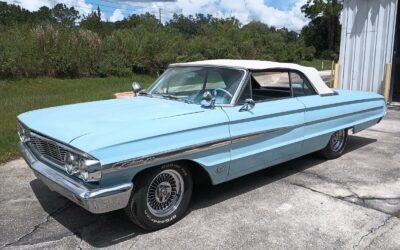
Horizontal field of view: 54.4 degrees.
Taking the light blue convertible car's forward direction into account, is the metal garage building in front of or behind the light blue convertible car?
behind

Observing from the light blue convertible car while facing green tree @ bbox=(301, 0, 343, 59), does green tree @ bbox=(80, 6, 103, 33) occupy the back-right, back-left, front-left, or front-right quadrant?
front-left

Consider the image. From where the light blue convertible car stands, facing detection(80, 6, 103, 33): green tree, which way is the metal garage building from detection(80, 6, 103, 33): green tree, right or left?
right

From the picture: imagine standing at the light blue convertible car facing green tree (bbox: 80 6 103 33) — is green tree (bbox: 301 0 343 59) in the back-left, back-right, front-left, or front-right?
front-right

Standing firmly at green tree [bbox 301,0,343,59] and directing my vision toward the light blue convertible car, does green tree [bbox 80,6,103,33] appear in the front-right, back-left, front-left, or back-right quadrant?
front-right

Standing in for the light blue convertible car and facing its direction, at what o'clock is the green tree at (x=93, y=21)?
The green tree is roughly at 4 o'clock from the light blue convertible car.

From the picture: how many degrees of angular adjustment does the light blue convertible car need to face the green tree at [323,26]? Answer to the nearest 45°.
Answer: approximately 135° to its right

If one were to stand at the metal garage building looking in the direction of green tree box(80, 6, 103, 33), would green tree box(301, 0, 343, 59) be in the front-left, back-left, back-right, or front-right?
front-right
